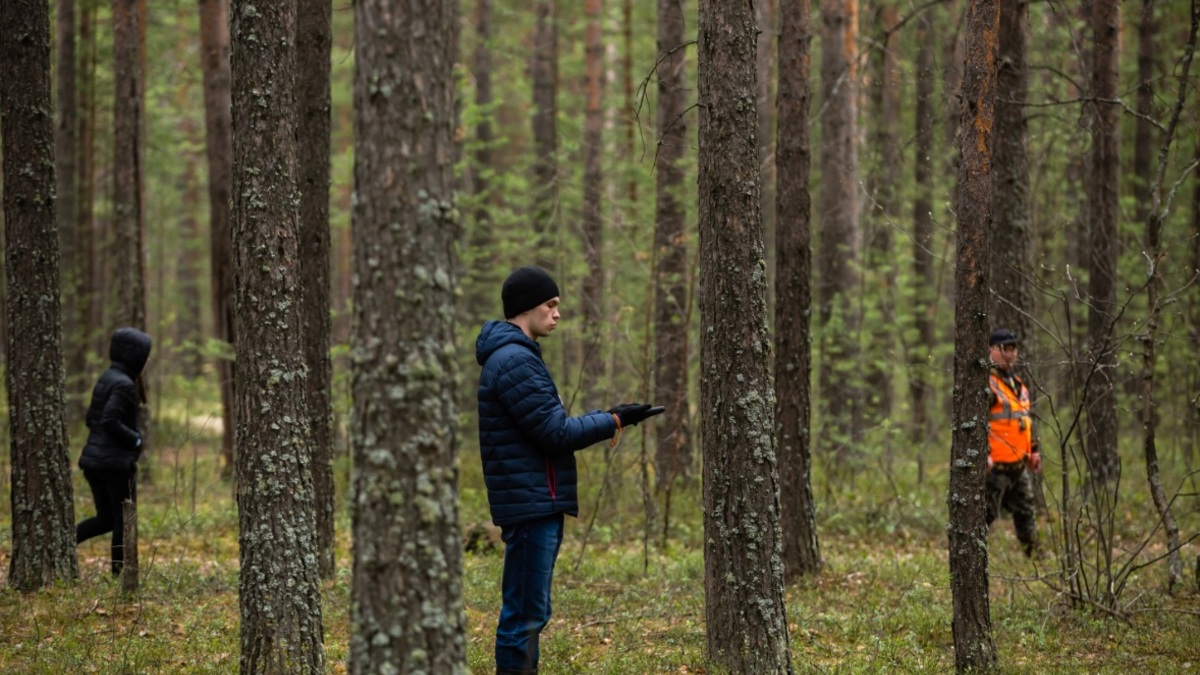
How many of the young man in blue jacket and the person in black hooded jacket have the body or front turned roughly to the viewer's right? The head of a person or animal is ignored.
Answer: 2

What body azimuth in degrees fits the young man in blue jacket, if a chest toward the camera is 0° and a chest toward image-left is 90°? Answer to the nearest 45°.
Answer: approximately 270°

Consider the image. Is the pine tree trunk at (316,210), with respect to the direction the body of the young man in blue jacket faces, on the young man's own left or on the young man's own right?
on the young man's own left

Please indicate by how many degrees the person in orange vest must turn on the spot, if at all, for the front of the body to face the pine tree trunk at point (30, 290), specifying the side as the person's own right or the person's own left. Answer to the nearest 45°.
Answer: approximately 90° to the person's own right

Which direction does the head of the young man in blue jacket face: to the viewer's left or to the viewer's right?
to the viewer's right

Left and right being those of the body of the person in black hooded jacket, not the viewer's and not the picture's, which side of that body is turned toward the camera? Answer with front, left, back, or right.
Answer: right

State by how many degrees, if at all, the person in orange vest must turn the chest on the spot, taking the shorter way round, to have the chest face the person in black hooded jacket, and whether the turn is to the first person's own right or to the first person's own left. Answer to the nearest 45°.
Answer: approximately 90° to the first person's own right

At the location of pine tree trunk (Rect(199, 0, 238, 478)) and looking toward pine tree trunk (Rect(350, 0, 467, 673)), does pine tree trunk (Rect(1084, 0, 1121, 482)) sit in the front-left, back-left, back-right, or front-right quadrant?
front-left

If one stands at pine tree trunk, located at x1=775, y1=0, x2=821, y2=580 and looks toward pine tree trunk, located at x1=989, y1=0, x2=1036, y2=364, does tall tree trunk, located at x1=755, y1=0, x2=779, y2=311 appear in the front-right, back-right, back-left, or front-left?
front-left

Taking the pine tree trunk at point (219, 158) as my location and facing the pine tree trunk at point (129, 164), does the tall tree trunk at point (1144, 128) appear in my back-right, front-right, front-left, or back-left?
back-right

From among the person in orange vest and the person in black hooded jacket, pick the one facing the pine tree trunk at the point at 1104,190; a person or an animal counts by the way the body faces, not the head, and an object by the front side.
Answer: the person in black hooded jacket
